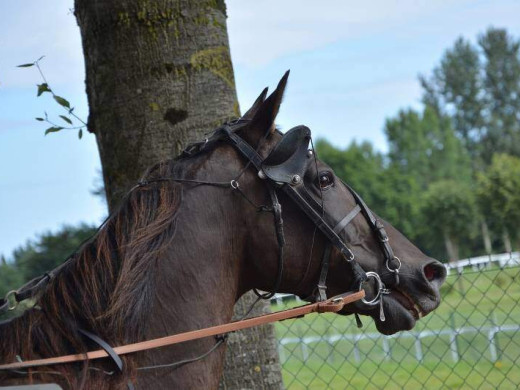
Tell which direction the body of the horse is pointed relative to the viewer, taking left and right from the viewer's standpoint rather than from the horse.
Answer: facing to the right of the viewer
